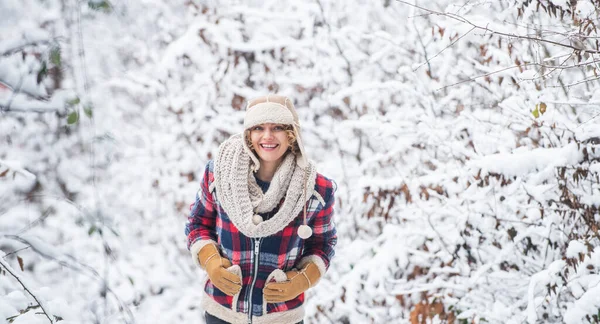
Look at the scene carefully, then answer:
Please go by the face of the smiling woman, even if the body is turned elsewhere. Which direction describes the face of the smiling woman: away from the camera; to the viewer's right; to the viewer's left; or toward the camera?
toward the camera

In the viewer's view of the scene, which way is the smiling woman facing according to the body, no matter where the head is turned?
toward the camera
